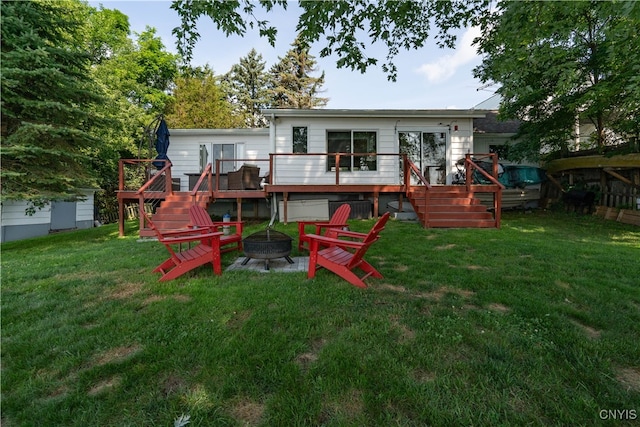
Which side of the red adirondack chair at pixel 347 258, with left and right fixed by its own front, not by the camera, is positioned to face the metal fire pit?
front

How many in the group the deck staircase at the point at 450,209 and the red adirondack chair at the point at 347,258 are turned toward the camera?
1

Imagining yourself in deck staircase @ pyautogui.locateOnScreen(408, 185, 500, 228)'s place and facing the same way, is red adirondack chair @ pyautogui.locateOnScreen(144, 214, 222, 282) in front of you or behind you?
in front

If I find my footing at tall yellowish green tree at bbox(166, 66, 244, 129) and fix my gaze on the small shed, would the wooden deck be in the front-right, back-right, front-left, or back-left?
front-left

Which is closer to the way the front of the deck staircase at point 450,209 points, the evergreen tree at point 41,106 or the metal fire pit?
the metal fire pit

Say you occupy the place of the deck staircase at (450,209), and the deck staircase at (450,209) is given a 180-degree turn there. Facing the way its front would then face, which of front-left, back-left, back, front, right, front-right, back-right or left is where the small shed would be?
left

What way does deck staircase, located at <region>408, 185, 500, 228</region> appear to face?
toward the camera

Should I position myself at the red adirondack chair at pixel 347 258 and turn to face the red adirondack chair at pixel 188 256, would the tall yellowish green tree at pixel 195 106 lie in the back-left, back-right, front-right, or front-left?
front-right

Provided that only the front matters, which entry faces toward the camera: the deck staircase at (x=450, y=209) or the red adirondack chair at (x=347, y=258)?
the deck staircase

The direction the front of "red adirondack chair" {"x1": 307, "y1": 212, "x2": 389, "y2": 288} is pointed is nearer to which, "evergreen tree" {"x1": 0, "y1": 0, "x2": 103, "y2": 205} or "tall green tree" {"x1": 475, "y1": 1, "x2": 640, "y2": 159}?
the evergreen tree

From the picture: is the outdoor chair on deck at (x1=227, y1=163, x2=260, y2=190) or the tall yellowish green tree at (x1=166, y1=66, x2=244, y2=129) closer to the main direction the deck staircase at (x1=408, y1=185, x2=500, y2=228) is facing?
the outdoor chair on deck

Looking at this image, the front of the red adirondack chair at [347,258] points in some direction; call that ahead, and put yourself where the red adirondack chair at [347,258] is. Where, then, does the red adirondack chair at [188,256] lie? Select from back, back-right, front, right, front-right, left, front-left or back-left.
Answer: front-left
